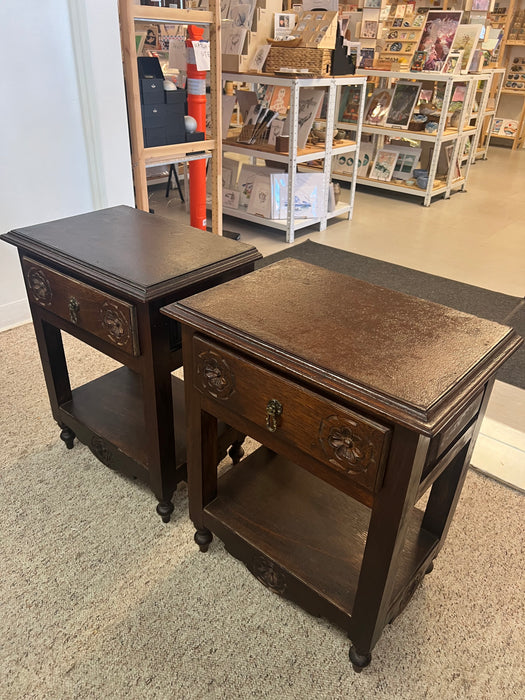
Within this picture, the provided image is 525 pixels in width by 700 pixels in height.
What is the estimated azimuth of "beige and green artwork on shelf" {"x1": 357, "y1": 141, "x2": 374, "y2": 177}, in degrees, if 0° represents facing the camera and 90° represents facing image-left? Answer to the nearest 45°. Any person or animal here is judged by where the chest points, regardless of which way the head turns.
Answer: approximately 45°

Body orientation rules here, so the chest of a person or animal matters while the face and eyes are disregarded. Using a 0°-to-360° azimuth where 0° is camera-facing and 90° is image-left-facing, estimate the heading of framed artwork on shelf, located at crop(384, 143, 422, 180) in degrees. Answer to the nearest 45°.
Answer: approximately 45°

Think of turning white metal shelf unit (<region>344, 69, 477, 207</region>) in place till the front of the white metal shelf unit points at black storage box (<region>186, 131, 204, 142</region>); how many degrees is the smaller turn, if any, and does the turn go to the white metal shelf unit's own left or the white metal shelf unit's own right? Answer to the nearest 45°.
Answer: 0° — it already faces it

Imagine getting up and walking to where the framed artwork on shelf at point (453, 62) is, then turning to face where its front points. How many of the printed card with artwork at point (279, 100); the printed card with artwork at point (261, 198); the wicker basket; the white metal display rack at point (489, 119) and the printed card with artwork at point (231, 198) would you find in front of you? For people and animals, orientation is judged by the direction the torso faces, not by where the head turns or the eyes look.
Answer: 4

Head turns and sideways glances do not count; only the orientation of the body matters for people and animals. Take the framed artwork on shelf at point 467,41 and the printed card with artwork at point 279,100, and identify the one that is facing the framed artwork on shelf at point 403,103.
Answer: the framed artwork on shelf at point 467,41
